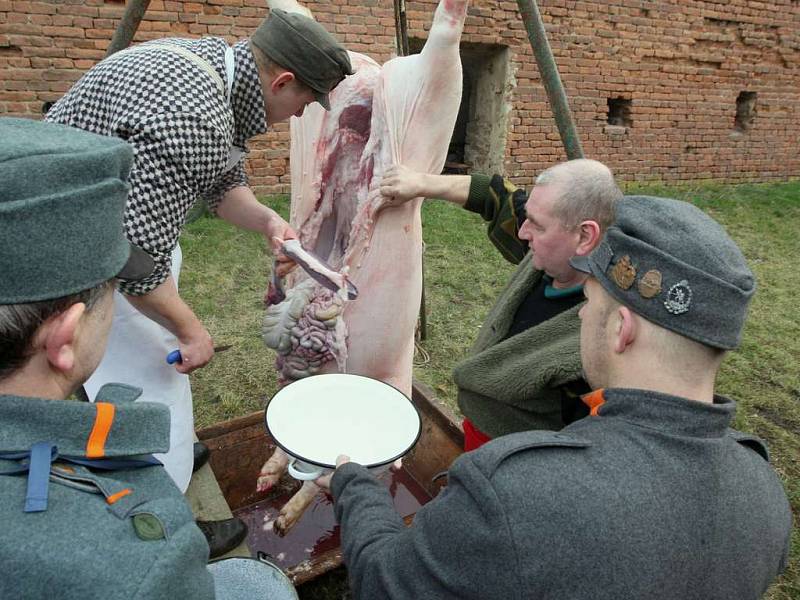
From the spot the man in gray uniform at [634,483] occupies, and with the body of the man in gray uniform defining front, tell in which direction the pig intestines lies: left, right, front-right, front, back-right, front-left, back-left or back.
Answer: front

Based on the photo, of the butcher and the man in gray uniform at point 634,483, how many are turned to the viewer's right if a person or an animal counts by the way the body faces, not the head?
1

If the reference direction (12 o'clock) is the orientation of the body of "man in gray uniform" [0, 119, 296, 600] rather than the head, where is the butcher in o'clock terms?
The butcher is roughly at 11 o'clock from the man in gray uniform.

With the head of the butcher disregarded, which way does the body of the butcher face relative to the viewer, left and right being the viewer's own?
facing to the right of the viewer

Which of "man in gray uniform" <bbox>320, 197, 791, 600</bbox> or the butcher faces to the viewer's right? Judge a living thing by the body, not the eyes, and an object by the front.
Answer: the butcher

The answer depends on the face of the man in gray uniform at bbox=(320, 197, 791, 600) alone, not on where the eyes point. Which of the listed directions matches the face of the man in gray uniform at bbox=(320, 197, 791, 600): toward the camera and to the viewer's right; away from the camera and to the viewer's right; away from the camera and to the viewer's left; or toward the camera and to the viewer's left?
away from the camera and to the viewer's left

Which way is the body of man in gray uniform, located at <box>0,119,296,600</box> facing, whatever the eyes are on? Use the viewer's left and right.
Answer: facing away from the viewer and to the right of the viewer

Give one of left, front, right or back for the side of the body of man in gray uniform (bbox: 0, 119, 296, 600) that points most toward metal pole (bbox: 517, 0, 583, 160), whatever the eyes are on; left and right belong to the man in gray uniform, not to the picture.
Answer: front

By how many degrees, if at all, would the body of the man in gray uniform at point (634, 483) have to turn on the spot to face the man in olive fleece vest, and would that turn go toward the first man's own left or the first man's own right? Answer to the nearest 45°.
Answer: approximately 45° to the first man's own right

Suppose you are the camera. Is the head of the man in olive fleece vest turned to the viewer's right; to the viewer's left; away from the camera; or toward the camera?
to the viewer's left

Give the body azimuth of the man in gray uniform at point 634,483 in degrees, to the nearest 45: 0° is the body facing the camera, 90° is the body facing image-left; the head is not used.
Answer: approximately 135°

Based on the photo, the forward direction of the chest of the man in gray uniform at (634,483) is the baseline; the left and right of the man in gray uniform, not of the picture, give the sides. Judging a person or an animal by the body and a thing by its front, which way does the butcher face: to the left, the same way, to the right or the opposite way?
to the right

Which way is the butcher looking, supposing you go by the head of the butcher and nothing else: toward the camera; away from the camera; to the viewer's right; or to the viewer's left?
to the viewer's right

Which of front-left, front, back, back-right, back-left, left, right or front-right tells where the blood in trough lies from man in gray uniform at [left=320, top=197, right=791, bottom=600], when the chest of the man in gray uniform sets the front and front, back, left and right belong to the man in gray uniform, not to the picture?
front

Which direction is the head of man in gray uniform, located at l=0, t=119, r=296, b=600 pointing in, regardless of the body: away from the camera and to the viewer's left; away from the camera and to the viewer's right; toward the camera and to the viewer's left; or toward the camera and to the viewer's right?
away from the camera and to the viewer's right

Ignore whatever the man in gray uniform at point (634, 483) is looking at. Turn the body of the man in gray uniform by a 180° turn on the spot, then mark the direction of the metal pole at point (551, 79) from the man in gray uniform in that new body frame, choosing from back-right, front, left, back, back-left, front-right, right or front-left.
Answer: back-left
